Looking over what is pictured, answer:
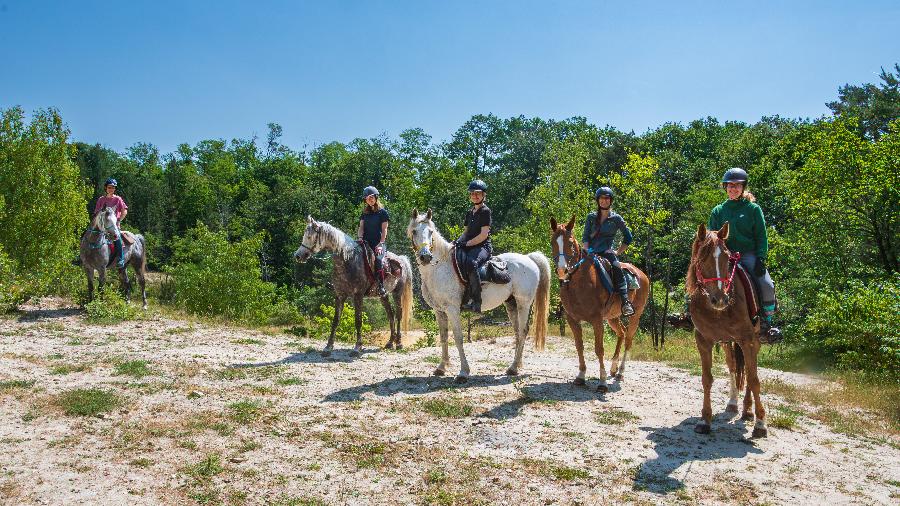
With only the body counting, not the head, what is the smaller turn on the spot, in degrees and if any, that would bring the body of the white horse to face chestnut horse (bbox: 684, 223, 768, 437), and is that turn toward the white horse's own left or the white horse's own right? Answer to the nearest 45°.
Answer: approximately 90° to the white horse's own left

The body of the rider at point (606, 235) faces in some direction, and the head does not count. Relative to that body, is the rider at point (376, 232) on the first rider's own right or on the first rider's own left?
on the first rider's own right

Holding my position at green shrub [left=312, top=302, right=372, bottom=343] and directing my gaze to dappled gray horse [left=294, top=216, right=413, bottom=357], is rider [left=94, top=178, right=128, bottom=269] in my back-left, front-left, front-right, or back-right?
back-right

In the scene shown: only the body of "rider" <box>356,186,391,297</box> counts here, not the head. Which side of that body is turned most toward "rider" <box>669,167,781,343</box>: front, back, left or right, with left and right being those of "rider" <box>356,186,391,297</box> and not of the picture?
left

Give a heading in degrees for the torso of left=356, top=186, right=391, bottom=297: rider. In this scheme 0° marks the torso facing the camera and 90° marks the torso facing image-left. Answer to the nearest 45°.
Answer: approximately 45°

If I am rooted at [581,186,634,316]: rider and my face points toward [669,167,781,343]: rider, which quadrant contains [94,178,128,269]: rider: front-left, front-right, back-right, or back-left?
back-right
